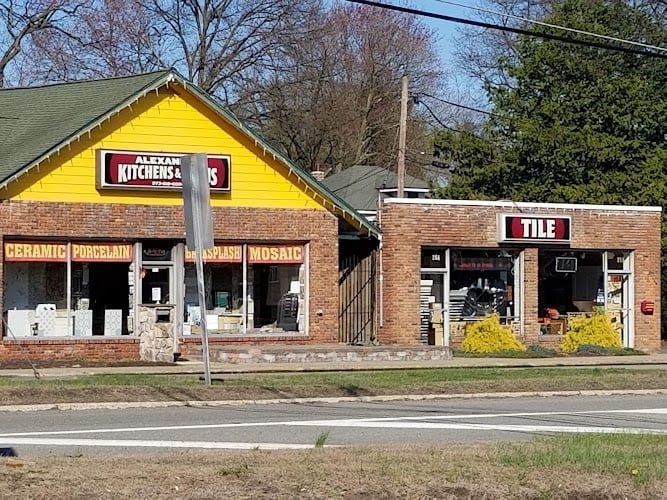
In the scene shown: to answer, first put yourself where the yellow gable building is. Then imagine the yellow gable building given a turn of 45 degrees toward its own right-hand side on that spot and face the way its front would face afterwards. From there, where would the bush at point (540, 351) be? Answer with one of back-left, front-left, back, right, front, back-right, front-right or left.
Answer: back-left

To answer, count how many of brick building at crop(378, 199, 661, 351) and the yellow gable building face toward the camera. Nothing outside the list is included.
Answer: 2

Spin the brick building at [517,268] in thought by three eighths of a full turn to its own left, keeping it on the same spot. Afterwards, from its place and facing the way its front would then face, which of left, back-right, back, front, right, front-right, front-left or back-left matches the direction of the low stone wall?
back

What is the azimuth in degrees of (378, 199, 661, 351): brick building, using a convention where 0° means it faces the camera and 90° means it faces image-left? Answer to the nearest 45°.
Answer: approximately 0°

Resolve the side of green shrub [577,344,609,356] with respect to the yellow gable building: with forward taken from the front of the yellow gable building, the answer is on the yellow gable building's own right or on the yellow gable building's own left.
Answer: on the yellow gable building's own left

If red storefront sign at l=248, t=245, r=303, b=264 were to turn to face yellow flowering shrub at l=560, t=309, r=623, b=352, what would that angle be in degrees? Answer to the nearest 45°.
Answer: approximately 90° to its left

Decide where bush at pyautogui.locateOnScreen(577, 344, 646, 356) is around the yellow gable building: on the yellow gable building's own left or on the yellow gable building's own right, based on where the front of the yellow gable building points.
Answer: on the yellow gable building's own left

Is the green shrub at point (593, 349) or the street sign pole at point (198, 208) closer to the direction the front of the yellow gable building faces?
the street sign pole
